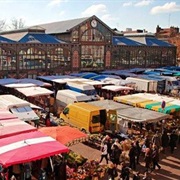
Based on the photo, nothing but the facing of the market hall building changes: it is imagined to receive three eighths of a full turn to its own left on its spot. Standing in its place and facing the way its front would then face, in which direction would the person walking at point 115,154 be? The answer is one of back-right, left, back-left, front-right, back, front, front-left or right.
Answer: back

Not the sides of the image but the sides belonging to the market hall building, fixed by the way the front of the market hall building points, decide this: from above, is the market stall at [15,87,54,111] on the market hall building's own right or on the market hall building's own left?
on the market hall building's own right

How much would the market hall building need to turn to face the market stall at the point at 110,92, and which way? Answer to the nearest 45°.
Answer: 0° — it already faces it

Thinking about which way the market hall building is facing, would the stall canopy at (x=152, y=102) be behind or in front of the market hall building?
in front

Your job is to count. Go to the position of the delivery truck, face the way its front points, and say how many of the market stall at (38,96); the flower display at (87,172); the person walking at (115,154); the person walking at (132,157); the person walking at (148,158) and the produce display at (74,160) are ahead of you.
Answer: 1

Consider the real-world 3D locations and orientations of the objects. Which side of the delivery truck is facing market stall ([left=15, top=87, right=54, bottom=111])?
front

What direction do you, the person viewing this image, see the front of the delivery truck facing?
facing away from the viewer and to the left of the viewer

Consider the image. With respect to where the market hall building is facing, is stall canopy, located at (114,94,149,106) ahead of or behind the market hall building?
ahead

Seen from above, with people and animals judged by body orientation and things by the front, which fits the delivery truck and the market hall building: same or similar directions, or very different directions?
very different directions
